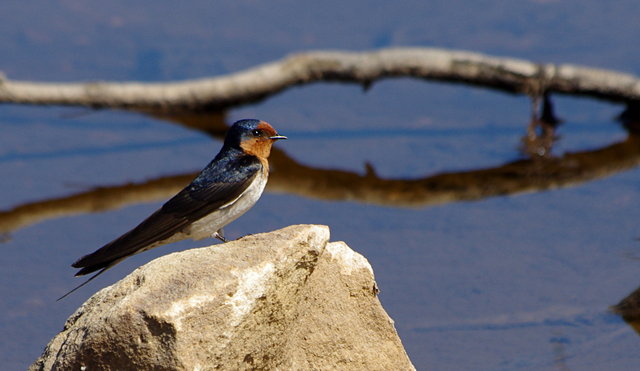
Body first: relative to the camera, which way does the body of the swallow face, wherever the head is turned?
to the viewer's right
